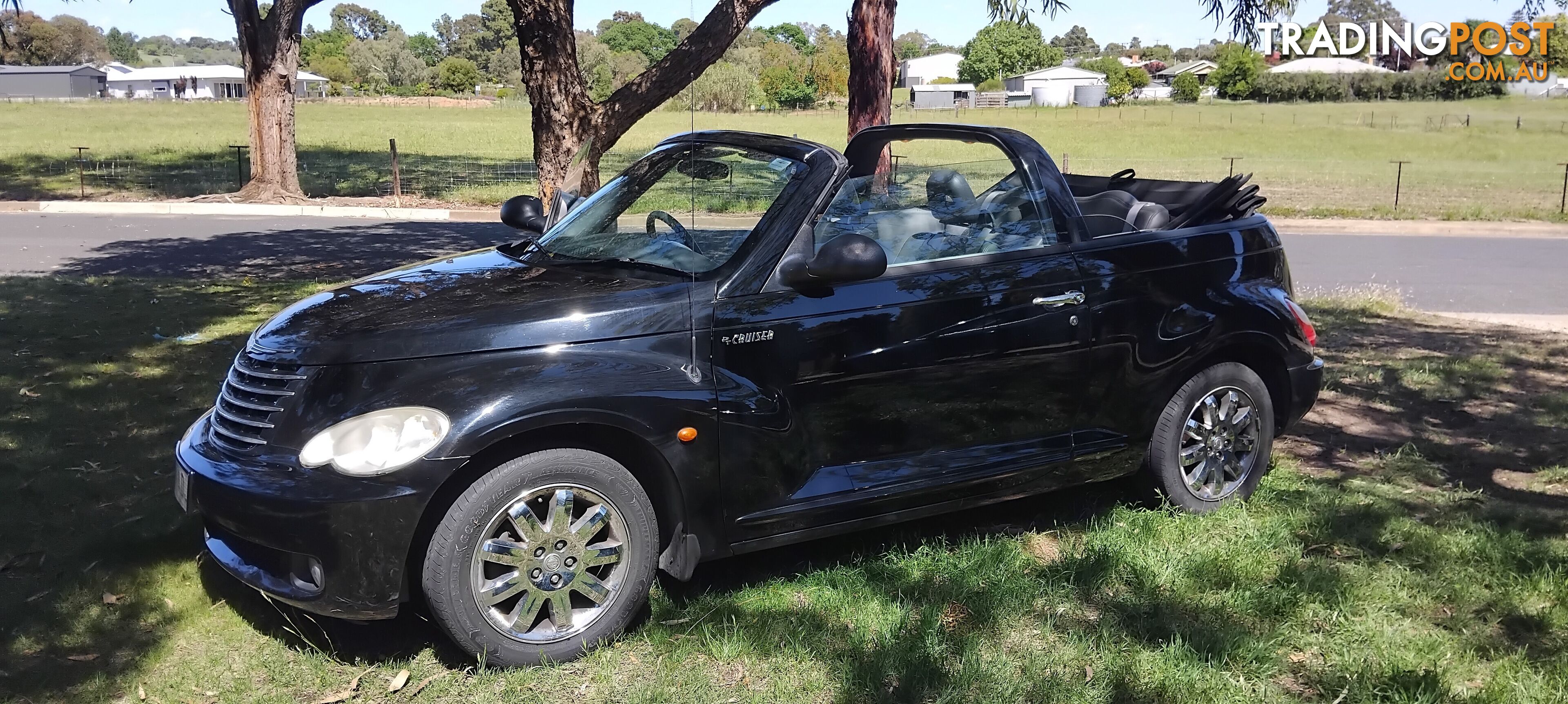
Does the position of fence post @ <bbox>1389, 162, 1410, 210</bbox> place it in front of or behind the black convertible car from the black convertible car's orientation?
behind

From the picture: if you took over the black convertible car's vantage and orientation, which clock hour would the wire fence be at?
The wire fence is roughly at 4 o'clock from the black convertible car.

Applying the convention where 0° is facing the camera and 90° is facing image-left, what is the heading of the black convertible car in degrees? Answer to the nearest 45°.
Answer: approximately 45°

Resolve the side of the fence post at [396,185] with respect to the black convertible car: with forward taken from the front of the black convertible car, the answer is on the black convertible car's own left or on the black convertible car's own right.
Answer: on the black convertible car's own right

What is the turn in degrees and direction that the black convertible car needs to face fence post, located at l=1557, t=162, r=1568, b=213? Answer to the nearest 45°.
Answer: approximately 180°

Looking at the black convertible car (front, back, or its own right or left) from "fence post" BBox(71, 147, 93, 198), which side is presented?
right
